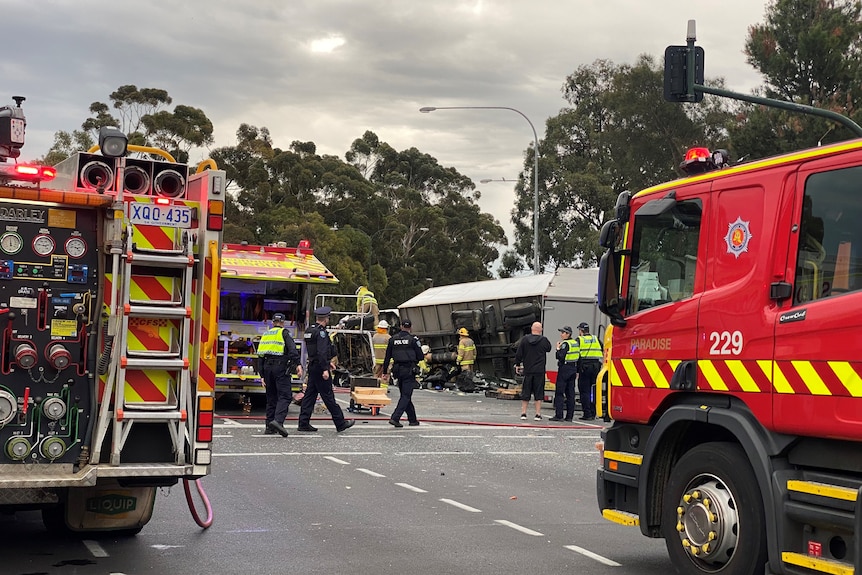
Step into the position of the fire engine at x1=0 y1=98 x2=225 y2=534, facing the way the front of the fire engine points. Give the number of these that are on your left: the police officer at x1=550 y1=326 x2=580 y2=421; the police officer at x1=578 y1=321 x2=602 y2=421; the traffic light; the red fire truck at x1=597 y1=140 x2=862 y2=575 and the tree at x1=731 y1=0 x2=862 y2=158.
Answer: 0

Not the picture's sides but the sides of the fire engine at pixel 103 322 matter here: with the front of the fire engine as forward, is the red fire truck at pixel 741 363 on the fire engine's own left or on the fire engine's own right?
on the fire engine's own right

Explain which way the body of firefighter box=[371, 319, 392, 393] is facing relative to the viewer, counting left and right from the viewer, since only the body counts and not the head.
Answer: facing away from the viewer

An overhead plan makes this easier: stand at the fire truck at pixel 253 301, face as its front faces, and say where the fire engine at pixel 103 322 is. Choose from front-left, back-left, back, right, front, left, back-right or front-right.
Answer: back

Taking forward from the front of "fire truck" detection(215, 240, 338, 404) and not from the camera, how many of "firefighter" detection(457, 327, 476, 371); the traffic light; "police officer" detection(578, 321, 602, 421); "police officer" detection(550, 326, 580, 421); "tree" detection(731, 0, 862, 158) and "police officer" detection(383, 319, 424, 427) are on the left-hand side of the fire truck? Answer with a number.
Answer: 0

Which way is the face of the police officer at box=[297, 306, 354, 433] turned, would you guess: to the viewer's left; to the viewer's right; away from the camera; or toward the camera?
to the viewer's right

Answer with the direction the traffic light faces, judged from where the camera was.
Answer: facing away from the viewer

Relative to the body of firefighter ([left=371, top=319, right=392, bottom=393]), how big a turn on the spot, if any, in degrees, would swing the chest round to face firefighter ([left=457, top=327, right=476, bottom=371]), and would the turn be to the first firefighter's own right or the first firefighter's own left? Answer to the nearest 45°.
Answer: approximately 45° to the first firefighter's own right

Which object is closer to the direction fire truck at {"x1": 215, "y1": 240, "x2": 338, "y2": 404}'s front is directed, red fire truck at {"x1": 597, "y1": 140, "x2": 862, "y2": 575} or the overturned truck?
the overturned truck

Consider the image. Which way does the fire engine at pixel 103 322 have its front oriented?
away from the camera

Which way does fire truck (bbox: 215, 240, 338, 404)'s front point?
away from the camera

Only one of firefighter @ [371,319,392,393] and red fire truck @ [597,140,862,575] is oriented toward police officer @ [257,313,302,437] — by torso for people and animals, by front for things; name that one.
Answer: the red fire truck

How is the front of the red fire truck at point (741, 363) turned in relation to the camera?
facing away from the viewer and to the left of the viewer

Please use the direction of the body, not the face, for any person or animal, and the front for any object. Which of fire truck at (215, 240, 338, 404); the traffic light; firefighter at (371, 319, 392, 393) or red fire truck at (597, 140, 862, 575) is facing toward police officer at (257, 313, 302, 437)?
the red fire truck

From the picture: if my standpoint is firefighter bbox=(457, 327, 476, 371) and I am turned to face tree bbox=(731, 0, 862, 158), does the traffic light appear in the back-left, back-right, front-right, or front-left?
back-right

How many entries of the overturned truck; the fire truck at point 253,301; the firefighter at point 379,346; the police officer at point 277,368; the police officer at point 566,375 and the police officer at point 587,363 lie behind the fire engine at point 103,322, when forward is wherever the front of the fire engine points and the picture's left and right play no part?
0

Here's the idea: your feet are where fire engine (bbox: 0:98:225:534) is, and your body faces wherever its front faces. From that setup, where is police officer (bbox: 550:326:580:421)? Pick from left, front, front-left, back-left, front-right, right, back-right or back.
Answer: front-right
